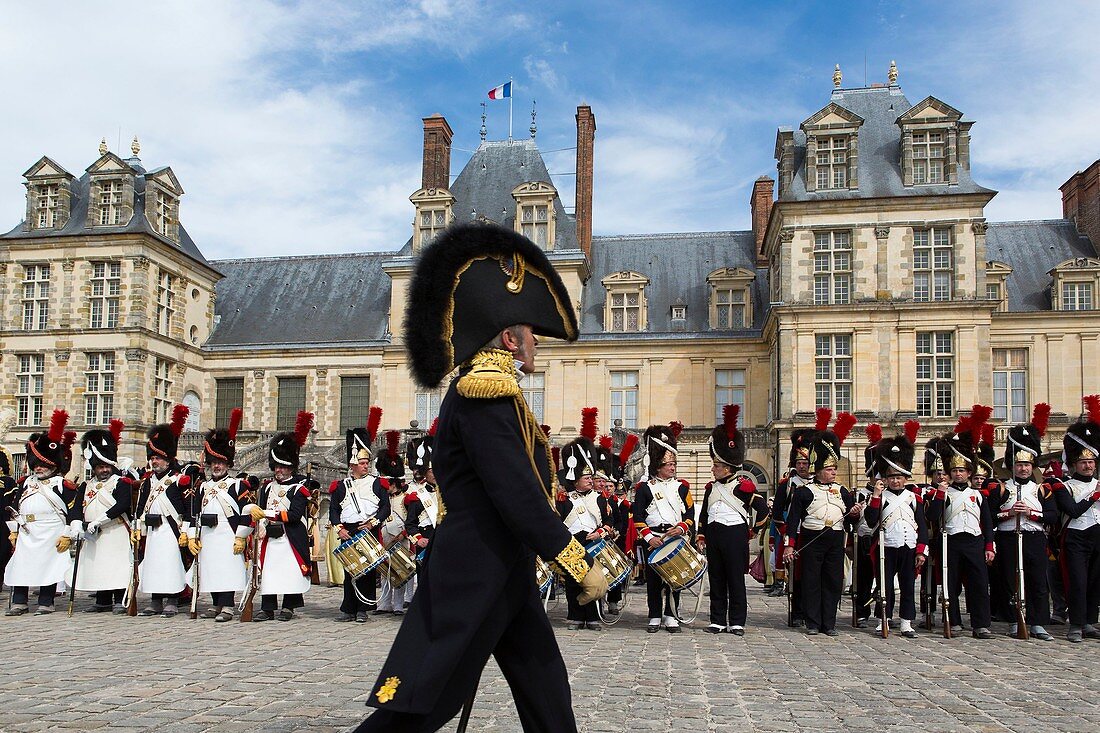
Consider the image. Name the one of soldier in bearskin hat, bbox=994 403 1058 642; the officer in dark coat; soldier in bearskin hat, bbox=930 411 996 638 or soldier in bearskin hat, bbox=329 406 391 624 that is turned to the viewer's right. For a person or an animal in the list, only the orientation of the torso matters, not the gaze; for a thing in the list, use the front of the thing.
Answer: the officer in dark coat

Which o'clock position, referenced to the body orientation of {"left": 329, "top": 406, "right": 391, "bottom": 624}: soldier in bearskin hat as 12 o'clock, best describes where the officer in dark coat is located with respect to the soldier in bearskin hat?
The officer in dark coat is roughly at 12 o'clock from the soldier in bearskin hat.

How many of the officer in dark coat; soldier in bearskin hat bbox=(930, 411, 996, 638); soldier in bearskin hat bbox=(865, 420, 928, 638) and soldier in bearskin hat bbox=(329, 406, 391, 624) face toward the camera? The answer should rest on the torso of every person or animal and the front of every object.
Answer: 3

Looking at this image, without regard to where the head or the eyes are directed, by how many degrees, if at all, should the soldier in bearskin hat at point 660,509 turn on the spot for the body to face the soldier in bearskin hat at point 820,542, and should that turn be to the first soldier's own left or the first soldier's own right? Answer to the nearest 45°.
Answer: approximately 90° to the first soldier's own left

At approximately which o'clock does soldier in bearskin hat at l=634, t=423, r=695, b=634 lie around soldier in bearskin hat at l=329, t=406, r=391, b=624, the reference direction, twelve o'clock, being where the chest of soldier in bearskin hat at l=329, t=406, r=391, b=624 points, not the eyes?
soldier in bearskin hat at l=634, t=423, r=695, b=634 is roughly at 10 o'clock from soldier in bearskin hat at l=329, t=406, r=391, b=624.

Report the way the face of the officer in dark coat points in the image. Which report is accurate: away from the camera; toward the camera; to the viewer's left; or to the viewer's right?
to the viewer's right

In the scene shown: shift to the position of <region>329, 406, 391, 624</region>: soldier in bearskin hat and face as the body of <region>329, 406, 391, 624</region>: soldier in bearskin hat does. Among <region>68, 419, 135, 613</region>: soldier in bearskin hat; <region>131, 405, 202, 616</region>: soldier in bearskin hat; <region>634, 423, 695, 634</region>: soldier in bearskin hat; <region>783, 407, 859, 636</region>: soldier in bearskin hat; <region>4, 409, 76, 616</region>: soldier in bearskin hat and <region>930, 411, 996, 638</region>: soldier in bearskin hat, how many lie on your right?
3

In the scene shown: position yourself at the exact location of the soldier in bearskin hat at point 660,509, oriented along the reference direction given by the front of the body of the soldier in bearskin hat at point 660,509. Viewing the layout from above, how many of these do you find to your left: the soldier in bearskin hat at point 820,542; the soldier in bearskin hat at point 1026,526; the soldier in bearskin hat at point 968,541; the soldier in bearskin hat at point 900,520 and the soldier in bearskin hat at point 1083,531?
5

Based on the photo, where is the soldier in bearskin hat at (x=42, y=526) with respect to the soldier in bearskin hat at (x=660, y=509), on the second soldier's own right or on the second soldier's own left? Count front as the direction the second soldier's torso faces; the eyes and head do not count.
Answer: on the second soldier's own right

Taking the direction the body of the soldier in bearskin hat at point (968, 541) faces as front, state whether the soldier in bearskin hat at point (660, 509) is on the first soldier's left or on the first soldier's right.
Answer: on the first soldier's right

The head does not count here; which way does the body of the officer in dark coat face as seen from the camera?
to the viewer's right
